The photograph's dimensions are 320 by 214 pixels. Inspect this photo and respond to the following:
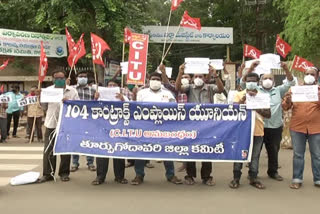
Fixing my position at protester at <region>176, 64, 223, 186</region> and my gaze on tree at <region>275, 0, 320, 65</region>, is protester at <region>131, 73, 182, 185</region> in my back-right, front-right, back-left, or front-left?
back-left

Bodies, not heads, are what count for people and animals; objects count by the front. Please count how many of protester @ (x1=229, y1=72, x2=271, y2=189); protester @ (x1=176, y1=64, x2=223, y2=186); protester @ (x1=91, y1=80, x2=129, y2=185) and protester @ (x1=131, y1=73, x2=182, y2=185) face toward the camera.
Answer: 4

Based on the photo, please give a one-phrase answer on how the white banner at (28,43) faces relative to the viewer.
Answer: facing the viewer

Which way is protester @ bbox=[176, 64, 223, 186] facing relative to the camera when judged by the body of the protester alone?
toward the camera

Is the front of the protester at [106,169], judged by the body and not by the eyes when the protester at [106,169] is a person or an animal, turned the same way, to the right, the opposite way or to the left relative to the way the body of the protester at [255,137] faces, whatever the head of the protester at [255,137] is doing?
the same way

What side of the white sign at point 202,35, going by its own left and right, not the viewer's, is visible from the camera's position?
front

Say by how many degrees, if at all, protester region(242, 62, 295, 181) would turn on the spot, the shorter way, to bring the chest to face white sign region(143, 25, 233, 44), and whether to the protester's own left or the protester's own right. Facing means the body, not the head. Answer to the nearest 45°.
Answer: approximately 180°

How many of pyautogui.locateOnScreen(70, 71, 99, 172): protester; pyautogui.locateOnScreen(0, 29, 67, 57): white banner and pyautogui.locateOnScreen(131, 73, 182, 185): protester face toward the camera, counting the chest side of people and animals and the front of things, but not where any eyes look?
3

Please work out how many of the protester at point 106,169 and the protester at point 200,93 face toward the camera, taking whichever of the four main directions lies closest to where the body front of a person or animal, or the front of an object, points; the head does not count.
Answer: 2

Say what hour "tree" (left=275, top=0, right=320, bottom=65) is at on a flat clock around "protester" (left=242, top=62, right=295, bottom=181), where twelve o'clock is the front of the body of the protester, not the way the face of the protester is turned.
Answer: The tree is roughly at 6 o'clock from the protester.

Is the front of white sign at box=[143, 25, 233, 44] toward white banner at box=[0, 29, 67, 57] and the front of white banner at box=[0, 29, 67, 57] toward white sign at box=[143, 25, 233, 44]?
no

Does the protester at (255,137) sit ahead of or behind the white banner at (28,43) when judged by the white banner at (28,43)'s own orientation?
ahead

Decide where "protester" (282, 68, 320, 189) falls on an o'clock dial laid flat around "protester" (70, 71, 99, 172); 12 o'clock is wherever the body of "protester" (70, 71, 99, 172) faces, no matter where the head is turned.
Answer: "protester" (282, 68, 320, 189) is roughly at 10 o'clock from "protester" (70, 71, 99, 172).

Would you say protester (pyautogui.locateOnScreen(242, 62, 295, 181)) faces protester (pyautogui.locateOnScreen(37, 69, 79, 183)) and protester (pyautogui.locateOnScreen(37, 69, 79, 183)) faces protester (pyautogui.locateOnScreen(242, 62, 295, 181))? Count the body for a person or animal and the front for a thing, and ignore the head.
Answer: no

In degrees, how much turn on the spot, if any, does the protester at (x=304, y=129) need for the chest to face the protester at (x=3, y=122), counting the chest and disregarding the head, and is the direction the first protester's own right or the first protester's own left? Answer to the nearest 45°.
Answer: approximately 90° to the first protester's own right

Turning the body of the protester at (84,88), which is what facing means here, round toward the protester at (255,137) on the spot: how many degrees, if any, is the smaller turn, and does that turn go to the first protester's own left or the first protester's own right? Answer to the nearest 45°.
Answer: approximately 45° to the first protester's own left

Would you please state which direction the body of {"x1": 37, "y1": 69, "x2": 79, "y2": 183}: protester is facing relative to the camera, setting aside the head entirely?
toward the camera

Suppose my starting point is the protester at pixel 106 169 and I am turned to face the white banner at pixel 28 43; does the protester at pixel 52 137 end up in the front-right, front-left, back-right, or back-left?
front-left
